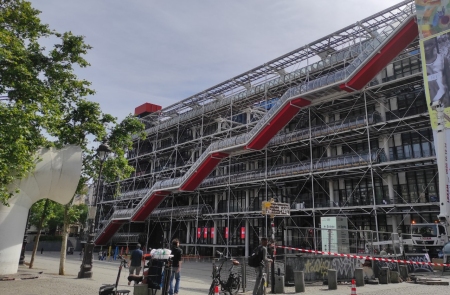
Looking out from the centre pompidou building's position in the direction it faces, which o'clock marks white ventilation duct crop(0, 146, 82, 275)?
The white ventilation duct is roughly at 12 o'clock from the centre pompidou building.

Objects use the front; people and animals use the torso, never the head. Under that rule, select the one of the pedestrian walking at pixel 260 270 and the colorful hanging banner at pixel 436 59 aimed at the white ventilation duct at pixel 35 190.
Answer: the colorful hanging banner

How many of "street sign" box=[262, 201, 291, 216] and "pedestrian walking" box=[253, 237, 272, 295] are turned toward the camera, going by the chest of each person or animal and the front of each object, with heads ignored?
1

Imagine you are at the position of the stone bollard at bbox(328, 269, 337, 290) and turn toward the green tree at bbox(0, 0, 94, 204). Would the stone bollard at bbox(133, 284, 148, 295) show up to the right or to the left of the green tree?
left

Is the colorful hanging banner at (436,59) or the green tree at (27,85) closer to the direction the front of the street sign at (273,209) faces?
the green tree

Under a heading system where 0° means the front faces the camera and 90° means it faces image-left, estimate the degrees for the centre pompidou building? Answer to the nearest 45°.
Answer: approximately 45°

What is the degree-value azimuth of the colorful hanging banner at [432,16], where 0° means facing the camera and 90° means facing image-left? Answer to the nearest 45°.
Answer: approximately 45°
